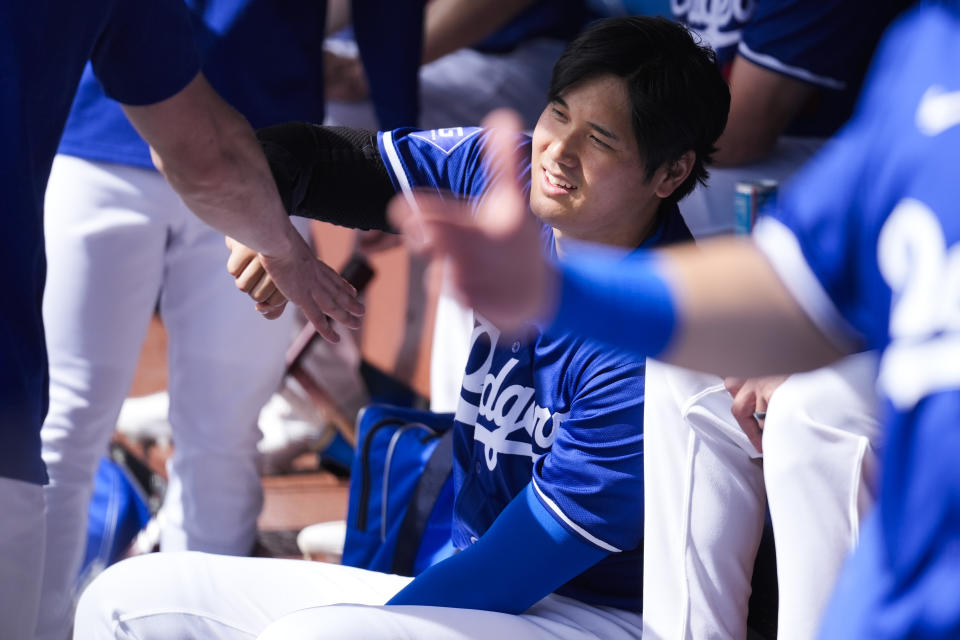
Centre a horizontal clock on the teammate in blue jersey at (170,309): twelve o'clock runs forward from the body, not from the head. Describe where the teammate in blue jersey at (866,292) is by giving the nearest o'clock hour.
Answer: the teammate in blue jersey at (866,292) is roughly at 1 o'clock from the teammate in blue jersey at (170,309).

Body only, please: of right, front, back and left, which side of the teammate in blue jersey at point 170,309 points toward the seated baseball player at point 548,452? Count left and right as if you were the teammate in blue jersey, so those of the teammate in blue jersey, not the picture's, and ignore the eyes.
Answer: front

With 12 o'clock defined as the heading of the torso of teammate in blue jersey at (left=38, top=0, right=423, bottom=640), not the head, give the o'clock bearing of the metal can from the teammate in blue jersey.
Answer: The metal can is roughly at 11 o'clock from the teammate in blue jersey.

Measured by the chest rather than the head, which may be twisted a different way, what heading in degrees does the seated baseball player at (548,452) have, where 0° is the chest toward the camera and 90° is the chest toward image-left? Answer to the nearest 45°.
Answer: approximately 45°

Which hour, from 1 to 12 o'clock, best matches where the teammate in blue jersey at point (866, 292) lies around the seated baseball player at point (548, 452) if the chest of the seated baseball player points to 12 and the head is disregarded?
The teammate in blue jersey is roughly at 10 o'clock from the seated baseball player.

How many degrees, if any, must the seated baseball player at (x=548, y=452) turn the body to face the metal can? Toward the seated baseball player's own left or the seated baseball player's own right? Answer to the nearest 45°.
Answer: approximately 180°
